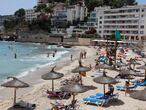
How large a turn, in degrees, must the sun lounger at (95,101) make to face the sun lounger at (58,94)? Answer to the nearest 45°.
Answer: approximately 45° to its right

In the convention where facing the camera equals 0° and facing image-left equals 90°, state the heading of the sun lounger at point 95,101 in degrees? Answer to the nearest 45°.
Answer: approximately 90°
